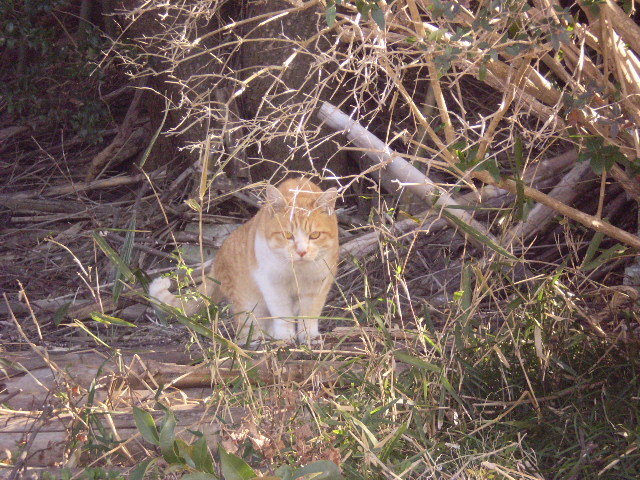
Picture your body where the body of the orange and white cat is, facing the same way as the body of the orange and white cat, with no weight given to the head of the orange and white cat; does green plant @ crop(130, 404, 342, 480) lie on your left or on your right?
on your right

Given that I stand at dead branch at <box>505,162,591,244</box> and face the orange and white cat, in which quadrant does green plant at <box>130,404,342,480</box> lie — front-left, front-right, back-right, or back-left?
front-left

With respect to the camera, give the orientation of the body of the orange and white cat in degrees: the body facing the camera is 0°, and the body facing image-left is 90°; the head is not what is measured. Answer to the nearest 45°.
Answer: approximately 315°

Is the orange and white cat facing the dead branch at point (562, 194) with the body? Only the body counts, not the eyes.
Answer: no

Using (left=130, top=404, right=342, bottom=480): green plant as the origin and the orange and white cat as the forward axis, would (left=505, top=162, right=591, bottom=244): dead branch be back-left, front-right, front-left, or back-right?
front-right
